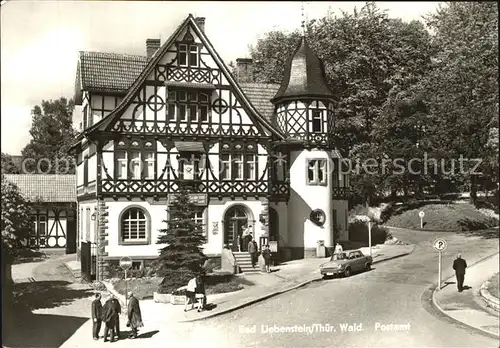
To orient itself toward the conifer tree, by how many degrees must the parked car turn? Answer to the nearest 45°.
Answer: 0° — it already faces it

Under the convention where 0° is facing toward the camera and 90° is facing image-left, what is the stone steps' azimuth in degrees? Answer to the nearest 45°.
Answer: approximately 0°

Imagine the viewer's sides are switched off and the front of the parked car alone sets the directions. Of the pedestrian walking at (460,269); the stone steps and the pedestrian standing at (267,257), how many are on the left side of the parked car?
1

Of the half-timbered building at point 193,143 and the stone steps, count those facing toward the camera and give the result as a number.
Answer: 2

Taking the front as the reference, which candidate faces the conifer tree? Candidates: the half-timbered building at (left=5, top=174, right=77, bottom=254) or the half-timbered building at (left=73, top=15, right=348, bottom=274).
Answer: the half-timbered building at (left=73, top=15, right=348, bottom=274)

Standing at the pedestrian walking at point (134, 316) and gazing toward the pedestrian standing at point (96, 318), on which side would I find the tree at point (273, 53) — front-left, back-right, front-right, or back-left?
back-right

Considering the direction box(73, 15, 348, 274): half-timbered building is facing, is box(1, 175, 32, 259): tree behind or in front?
in front

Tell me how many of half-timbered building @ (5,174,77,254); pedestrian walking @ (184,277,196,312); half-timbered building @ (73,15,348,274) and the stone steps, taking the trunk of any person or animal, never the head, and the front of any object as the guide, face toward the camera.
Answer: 3
